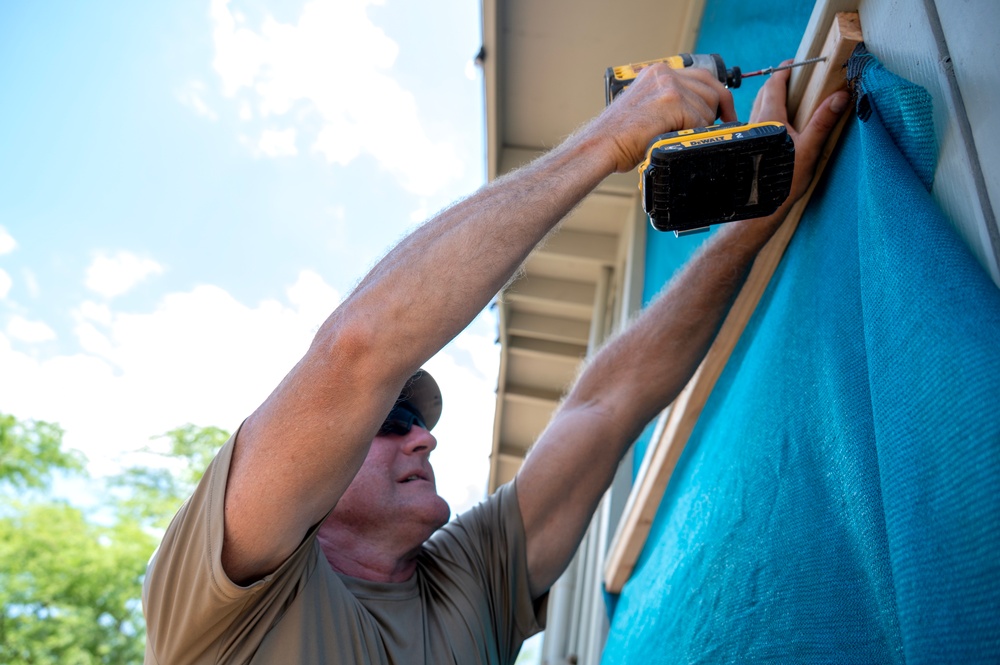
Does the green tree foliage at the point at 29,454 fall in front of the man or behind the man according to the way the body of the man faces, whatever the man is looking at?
behind

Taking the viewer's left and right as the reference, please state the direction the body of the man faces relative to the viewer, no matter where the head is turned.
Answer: facing the viewer and to the right of the viewer

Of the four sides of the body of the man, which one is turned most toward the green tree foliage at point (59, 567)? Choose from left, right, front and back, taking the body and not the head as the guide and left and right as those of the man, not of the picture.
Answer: back

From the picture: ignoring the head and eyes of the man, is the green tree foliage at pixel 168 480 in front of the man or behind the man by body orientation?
behind
